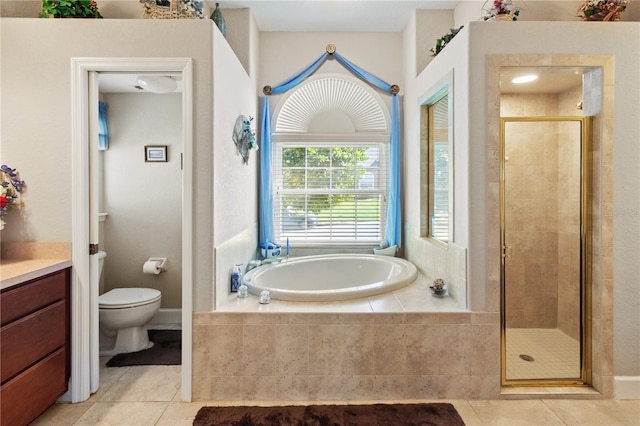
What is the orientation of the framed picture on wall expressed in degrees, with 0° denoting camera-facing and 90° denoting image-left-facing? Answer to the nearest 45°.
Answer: approximately 0°

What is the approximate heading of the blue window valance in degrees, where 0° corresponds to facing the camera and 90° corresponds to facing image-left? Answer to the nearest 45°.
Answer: approximately 0°

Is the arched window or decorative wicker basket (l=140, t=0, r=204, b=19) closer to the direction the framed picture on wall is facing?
the decorative wicker basket

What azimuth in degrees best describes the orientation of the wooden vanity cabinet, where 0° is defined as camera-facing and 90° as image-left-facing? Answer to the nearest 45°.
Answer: approximately 315°

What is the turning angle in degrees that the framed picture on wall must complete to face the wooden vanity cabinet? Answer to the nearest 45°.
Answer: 0° — it already faces it

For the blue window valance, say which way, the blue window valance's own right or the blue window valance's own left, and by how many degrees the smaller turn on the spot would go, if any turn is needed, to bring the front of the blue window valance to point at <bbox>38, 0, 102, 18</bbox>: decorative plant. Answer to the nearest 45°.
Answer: approximately 45° to the blue window valance's own right

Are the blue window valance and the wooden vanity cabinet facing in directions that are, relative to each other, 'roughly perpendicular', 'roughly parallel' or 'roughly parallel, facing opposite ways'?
roughly perpendicular

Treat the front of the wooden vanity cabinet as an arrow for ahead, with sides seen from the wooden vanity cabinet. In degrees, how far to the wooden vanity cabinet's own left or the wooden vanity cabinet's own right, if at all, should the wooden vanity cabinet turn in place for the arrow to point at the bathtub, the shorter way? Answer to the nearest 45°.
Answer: approximately 45° to the wooden vanity cabinet's own left

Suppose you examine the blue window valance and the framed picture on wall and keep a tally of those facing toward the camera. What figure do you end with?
2
